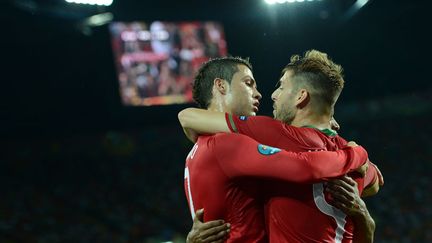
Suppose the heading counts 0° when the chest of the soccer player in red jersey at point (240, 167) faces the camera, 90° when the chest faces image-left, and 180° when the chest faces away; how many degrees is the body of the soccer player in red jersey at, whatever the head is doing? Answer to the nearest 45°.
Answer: approximately 270°
